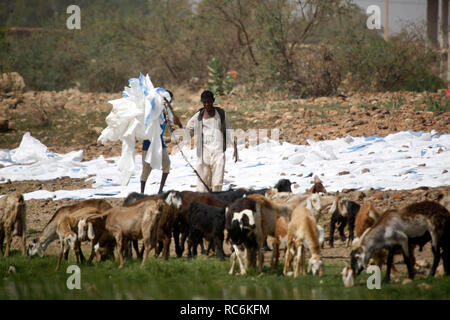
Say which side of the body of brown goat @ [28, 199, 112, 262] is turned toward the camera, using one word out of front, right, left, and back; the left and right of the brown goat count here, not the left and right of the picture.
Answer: left

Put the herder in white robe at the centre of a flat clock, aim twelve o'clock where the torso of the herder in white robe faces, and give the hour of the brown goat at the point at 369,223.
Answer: The brown goat is roughly at 11 o'clock from the herder in white robe.

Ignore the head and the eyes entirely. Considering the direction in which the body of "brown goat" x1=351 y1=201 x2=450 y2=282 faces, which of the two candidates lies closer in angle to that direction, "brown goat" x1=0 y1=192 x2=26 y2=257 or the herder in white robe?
the brown goat

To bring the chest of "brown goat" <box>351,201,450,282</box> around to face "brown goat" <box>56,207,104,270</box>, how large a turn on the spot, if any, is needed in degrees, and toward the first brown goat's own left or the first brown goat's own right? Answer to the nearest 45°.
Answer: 0° — it already faces it

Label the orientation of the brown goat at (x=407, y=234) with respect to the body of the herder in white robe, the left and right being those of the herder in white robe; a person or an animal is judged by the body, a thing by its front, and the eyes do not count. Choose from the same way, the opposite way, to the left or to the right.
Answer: to the right

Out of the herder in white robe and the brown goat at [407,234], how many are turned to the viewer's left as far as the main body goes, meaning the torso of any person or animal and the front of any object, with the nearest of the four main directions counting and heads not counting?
1

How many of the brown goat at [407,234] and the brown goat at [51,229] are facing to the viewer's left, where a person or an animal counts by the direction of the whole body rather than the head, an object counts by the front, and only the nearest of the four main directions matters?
2

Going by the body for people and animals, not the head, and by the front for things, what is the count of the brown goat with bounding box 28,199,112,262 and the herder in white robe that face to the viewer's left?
1

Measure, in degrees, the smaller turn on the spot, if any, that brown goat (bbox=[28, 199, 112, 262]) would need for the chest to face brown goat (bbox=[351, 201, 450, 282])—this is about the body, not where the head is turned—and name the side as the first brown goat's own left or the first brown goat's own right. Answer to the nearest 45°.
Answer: approximately 135° to the first brown goat's own left

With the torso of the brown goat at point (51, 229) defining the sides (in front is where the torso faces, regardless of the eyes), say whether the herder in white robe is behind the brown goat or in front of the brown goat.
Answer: behind

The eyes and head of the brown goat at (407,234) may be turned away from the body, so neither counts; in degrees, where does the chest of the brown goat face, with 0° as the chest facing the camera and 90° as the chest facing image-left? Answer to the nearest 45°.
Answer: approximately 90°

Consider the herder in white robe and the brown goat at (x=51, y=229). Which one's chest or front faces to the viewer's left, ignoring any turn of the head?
the brown goat
